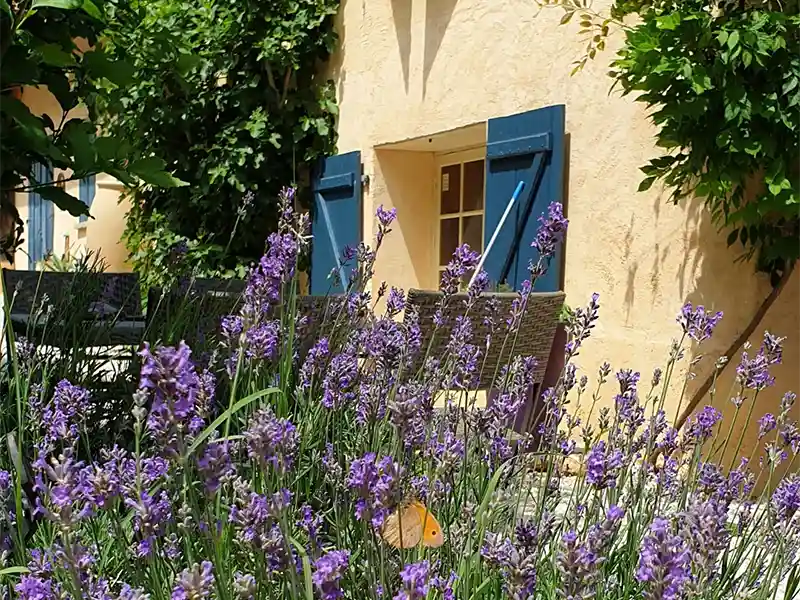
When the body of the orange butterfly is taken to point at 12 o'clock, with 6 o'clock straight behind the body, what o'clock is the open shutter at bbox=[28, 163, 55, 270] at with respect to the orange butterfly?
The open shutter is roughly at 8 o'clock from the orange butterfly.

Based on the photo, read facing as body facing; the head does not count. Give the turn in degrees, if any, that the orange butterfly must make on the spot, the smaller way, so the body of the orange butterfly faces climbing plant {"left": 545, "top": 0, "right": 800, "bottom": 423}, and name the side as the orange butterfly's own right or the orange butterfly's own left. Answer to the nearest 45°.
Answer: approximately 45° to the orange butterfly's own left

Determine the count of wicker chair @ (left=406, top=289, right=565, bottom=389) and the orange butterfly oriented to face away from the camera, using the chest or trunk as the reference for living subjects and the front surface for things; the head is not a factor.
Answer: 1

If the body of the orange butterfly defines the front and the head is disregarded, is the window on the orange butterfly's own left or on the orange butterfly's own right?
on the orange butterfly's own left

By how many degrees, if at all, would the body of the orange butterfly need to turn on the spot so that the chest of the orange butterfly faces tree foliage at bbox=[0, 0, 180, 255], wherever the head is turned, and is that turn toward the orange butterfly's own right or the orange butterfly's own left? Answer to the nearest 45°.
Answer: approximately 135° to the orange butterfly's own left

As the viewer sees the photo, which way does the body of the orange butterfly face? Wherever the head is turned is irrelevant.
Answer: to the viewer's right

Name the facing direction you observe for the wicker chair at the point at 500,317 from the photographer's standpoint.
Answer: facing away from the viewer

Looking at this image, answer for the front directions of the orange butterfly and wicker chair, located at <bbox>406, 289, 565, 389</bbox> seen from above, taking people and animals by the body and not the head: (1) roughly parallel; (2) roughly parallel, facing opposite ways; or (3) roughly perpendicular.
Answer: roughly perpendicular

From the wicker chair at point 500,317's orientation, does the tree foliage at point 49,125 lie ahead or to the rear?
to the rear

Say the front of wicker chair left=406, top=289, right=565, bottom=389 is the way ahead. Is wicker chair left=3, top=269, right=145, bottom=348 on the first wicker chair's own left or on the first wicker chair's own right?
on the first wicker chair's own left

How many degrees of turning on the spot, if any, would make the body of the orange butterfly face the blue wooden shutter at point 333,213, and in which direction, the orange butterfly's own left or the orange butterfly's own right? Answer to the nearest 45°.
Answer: approximately 90° to the orange butterfly's own left

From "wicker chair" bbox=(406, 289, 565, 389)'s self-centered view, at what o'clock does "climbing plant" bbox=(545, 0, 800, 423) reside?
The climbing plant is roughly at 3 o'clock from the wicker chair.

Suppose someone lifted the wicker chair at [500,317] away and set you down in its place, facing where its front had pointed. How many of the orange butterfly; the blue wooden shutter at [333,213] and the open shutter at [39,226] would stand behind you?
1
